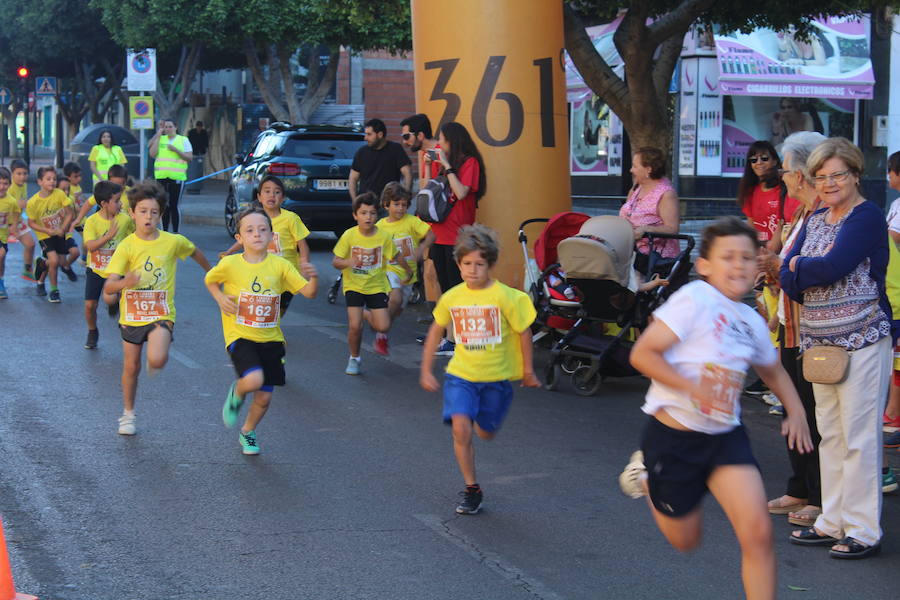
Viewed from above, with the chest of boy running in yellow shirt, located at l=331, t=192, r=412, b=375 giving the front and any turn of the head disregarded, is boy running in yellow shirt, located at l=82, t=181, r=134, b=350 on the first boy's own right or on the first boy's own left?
on the first boy's own right

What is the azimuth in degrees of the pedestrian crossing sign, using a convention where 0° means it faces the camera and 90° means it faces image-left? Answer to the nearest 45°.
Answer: approximately 0°

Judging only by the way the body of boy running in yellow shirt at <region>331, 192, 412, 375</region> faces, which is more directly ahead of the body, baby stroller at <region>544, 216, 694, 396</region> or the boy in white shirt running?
the boy in white shirt running

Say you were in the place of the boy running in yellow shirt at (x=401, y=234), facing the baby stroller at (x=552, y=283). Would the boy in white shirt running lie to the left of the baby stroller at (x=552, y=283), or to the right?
right

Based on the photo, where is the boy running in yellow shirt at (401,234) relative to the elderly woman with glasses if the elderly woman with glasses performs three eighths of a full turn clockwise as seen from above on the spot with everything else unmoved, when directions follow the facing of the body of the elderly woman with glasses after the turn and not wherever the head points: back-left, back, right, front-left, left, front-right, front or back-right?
front-left

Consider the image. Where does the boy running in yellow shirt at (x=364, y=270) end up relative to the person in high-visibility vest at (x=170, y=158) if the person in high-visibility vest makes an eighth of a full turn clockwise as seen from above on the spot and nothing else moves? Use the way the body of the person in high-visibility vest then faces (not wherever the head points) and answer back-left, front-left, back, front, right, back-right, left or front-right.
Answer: front-left

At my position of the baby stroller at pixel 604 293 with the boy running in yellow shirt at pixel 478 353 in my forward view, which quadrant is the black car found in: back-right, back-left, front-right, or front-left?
back-right

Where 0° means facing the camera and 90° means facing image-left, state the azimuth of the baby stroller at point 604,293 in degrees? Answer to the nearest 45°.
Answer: approximately 45°

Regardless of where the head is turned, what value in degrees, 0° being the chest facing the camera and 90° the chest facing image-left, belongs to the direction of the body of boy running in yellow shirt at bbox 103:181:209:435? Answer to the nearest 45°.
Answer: approximately 0°
